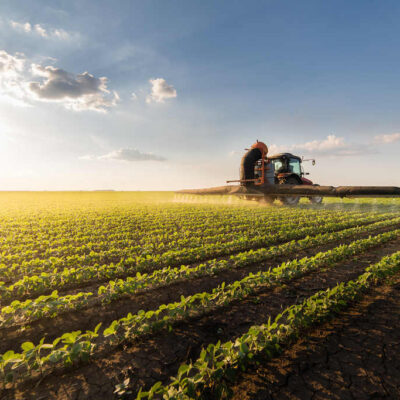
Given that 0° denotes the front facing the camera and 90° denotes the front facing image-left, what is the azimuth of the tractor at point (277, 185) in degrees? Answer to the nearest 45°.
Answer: approximately 225°
